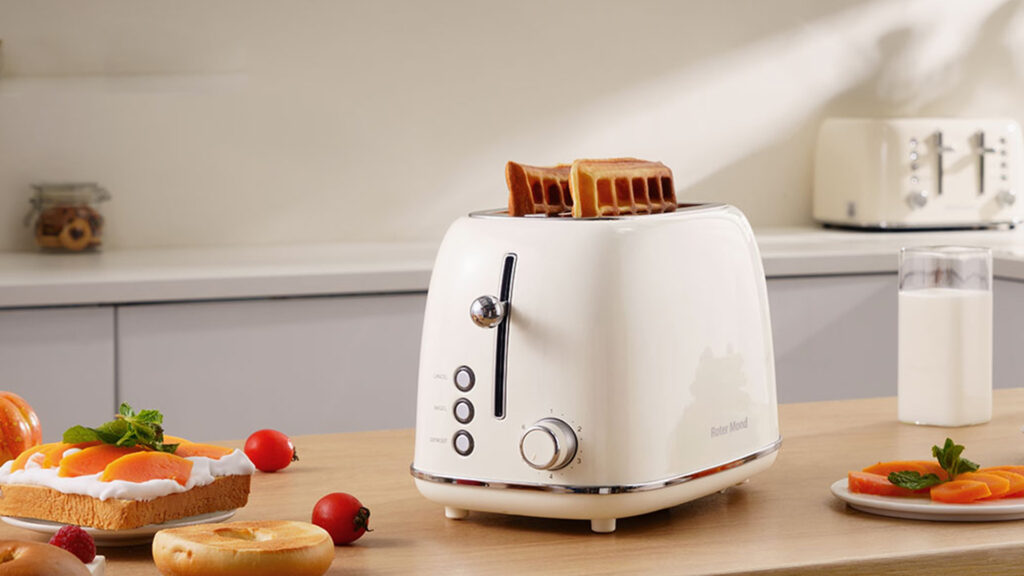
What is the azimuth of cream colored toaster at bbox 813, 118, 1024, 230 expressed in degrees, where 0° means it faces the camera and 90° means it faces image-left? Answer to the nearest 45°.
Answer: approximately 315°

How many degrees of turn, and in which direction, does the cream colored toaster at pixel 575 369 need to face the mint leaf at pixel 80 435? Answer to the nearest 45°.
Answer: approximately 45° to its right

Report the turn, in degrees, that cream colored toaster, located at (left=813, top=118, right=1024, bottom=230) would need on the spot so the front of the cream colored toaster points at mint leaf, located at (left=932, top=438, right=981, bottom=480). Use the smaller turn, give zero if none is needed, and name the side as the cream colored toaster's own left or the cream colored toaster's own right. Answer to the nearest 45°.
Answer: approximately 45° to the cream colored toaster's own right

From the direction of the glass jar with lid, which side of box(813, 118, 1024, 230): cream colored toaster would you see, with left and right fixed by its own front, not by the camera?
right

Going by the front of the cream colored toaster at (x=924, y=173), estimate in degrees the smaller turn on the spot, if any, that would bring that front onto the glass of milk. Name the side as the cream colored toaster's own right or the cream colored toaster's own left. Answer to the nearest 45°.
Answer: approximately 45° to the cream colored toaster's own right

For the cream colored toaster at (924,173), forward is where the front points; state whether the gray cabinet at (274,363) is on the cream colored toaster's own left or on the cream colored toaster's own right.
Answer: on the cream colored toaster's own right

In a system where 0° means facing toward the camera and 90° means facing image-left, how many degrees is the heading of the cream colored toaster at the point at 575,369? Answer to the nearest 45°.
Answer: approximately 45°

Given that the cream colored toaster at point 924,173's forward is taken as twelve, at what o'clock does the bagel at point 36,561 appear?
The bagel is roughly at 2 o'clock from the cream colored toaster.

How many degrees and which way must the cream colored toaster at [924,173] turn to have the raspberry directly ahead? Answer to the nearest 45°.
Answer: approximately 45° to its right
